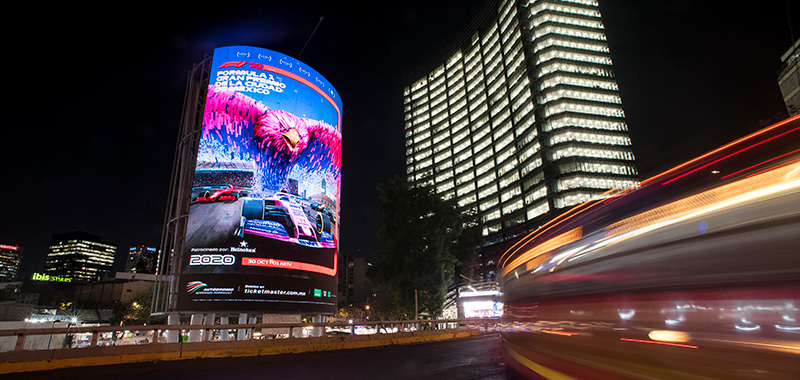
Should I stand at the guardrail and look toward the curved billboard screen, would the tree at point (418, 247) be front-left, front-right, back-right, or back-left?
front-right

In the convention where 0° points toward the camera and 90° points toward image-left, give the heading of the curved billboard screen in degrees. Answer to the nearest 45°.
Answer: approximately 315°

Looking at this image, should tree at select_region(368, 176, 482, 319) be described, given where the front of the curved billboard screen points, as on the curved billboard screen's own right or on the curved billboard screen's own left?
on the curved billboard screen's own left
